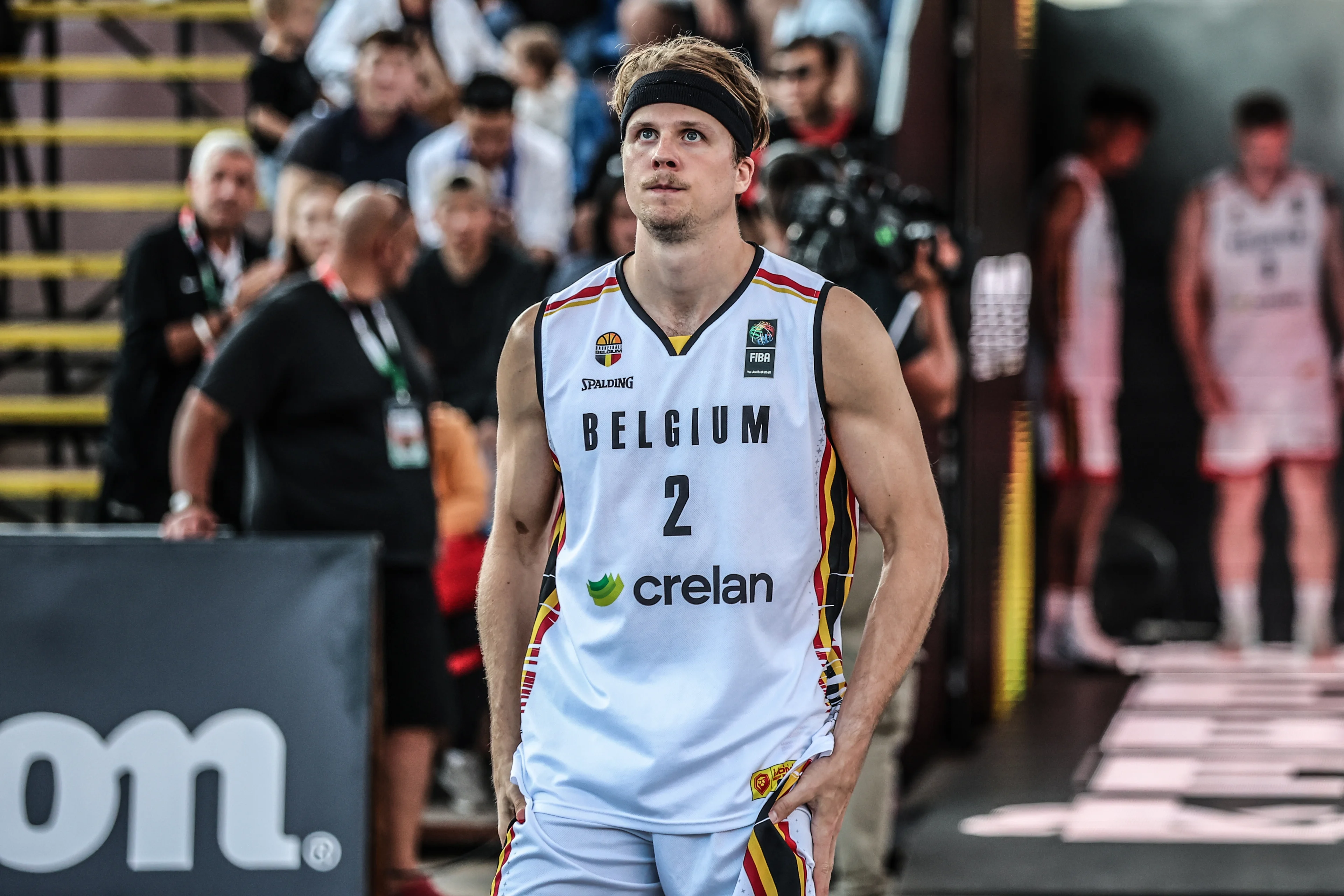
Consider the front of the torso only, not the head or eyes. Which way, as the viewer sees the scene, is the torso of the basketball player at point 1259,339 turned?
toward the camera

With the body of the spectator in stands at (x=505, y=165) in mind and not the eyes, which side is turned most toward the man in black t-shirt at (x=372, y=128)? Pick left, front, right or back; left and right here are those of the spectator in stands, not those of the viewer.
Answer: right

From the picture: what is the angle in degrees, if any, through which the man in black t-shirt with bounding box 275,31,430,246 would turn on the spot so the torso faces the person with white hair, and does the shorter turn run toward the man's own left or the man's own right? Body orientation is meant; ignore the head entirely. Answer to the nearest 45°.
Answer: approximately 45° to the man's own right

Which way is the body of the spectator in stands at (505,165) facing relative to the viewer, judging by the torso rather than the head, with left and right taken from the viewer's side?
facing the viewer

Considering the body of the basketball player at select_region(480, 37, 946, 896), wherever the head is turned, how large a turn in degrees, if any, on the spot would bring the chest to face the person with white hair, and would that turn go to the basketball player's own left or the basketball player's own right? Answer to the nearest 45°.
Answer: approximately 135° to the basketball player's own right

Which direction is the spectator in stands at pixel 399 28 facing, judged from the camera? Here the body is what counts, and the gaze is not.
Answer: toward the camera

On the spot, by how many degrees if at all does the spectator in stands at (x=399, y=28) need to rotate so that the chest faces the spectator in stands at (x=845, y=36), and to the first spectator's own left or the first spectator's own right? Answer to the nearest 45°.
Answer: approximately 45° to the first spectator's own left

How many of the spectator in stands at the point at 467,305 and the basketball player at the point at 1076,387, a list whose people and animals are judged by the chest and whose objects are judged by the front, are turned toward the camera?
1

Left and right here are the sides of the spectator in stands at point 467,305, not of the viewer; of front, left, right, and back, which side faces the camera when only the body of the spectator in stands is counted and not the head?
front
